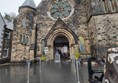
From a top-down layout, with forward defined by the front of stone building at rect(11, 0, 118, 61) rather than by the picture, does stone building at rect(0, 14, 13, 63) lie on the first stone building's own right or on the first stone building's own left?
on the first stone building's own right

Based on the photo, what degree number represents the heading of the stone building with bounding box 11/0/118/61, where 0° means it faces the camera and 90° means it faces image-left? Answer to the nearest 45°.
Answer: approximately 0°
